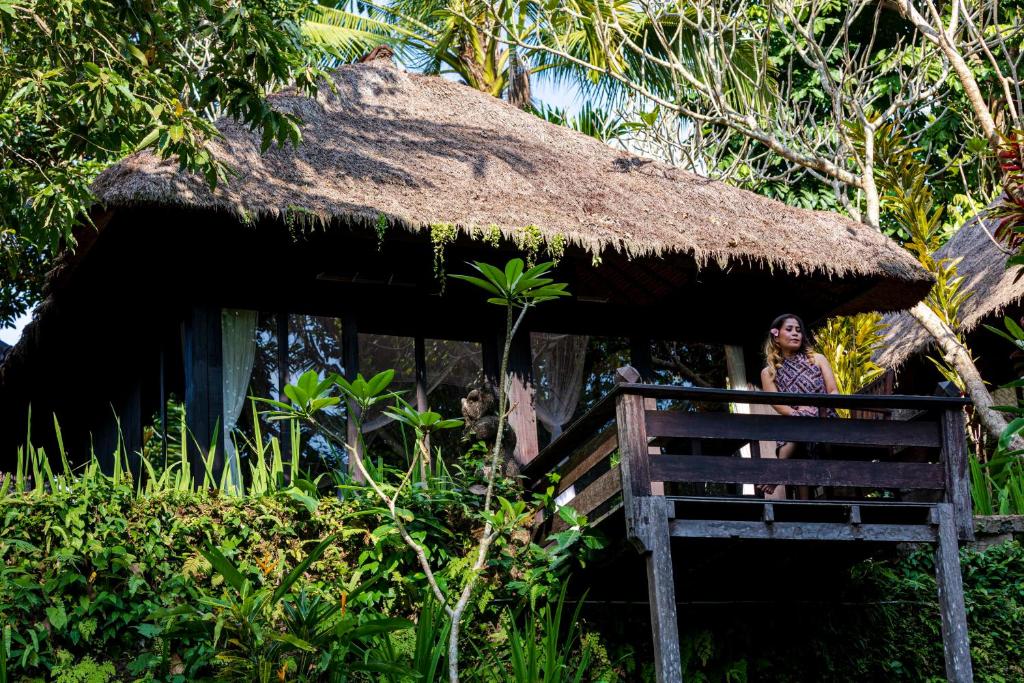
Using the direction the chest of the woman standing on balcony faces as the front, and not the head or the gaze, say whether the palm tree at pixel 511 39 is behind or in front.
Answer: behind

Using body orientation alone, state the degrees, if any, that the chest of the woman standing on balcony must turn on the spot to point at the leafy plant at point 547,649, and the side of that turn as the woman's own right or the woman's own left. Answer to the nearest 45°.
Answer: approximately 45° to the woman's own right

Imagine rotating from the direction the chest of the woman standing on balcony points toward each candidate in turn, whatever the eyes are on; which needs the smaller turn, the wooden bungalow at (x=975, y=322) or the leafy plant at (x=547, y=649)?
the leafy plant

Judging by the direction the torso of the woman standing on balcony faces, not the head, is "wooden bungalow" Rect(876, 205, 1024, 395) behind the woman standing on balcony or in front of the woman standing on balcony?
behind

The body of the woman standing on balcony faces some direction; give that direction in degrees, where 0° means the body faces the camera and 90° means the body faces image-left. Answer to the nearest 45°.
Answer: approximately 0°

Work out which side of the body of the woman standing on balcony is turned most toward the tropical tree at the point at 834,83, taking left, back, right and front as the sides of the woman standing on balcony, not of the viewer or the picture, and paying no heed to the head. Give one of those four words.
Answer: back

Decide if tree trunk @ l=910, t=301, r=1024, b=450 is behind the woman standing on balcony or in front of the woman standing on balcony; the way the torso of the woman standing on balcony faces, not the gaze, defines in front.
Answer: behind
